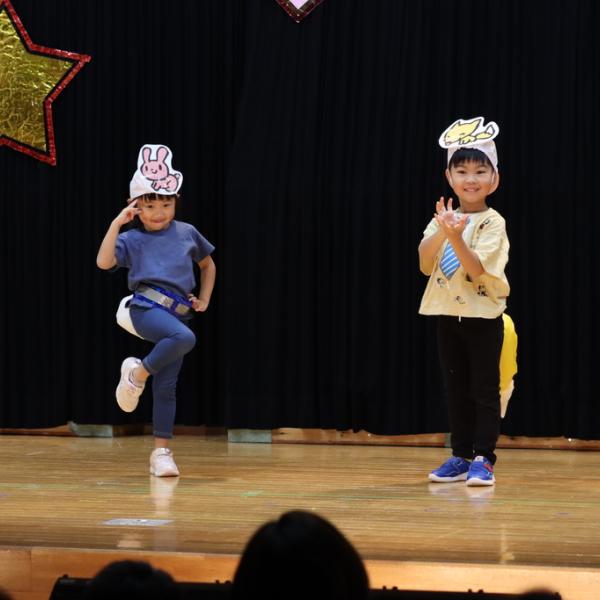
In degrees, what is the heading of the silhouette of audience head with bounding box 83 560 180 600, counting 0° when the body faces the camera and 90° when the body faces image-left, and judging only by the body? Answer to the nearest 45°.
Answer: approximately 180°

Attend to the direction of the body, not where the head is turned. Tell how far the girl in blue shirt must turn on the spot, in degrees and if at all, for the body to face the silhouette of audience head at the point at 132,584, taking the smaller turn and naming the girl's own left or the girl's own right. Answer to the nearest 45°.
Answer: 0° — they already face them

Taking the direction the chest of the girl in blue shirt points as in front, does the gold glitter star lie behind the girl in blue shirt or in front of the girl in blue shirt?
behind

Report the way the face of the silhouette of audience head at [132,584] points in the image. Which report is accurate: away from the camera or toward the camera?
away from the camera

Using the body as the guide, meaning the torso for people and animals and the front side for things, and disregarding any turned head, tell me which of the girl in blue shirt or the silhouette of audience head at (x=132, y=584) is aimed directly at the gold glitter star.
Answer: the silhouette of audience head

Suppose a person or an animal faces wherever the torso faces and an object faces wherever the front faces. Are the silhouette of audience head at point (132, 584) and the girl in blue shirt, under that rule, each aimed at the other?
yes

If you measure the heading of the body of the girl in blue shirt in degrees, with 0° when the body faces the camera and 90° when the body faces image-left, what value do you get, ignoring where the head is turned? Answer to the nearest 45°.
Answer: approximately 0°

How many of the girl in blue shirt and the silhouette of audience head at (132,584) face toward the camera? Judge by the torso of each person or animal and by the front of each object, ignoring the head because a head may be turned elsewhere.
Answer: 1

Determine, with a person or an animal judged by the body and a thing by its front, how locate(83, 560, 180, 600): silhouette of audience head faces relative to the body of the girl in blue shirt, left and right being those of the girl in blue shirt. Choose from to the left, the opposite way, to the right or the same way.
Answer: the opposite way

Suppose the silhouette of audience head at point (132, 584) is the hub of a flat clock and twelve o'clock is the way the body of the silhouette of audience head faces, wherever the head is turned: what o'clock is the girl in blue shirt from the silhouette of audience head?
The girl in blue shirt is roughly at 12 o'clock from the silhouette of audience head.
